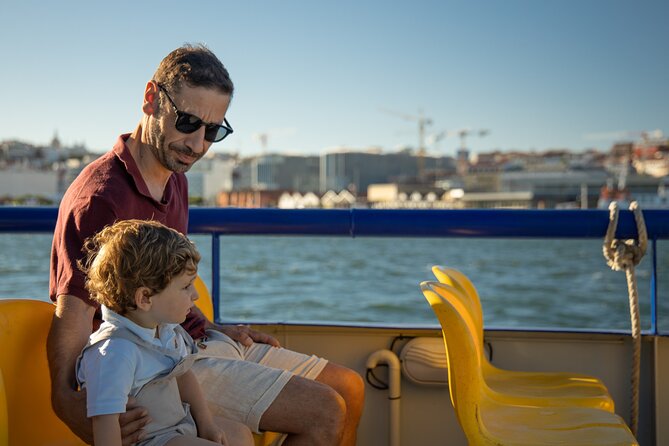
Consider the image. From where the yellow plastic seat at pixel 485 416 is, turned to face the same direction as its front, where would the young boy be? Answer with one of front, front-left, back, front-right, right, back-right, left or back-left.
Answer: back-right

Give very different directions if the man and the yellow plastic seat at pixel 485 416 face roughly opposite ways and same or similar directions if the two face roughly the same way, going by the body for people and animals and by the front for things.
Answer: same or similar directions

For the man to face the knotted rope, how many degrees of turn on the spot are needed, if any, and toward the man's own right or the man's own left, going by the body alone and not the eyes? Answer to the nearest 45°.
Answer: approximately 45° to the man's own left

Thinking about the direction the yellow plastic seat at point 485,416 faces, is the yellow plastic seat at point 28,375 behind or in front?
behind

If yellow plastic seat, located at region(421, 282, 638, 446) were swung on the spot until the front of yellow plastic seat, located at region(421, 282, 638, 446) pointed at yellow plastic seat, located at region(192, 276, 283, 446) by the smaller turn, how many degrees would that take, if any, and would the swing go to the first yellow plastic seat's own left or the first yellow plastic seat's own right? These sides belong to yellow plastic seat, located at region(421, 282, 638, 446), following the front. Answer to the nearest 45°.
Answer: approximately 180°

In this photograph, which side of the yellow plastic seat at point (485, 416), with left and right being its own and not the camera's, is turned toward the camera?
right

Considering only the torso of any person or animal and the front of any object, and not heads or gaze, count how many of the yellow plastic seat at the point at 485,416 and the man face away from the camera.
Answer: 0

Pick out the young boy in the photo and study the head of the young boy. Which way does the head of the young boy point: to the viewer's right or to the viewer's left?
to the viewer's right

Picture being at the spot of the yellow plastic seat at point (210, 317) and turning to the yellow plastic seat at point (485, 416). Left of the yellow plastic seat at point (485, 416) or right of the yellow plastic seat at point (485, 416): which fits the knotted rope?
left

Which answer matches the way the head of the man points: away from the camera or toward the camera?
toward the camera

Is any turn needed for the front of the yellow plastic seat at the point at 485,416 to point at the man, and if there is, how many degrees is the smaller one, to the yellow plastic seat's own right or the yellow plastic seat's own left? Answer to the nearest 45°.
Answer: approximately 180°
